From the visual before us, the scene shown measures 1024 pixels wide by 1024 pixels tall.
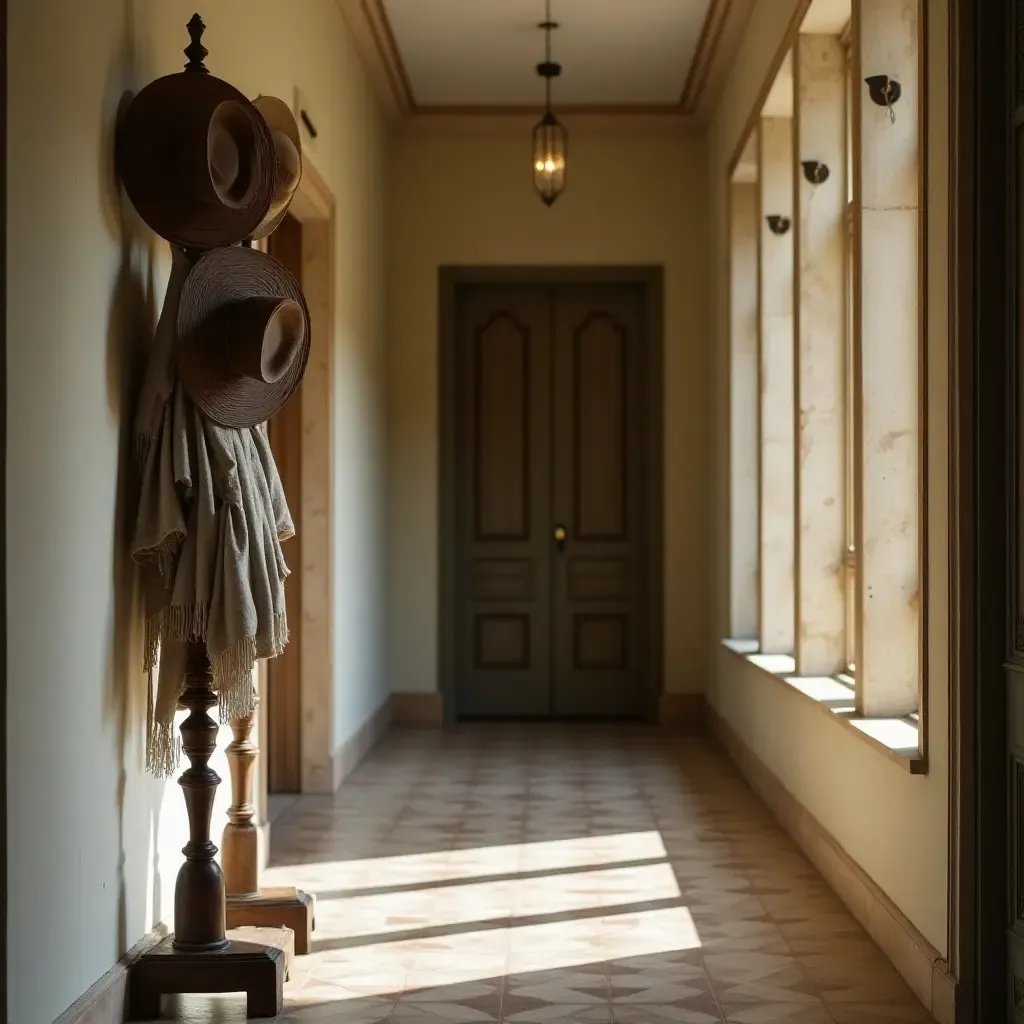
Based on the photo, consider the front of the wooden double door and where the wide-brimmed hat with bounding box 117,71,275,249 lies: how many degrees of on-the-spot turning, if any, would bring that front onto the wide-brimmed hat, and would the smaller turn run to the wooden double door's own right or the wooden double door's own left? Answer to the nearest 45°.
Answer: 0° — it already faces it

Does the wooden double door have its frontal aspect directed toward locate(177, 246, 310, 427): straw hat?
yes

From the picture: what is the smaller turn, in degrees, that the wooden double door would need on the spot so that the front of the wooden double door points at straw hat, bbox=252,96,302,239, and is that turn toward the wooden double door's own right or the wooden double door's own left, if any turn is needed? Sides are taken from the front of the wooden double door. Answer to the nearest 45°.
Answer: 0° — it already faces it

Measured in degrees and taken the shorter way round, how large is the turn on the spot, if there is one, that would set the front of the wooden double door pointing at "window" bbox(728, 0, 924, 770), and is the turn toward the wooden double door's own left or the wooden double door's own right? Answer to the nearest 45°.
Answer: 0° — it already faces it

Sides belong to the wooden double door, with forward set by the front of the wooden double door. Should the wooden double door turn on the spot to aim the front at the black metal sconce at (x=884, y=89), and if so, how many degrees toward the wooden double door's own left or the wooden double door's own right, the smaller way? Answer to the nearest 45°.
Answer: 0° — it already faces it

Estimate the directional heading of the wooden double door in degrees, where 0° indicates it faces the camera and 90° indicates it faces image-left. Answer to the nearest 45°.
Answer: approximately 0°
